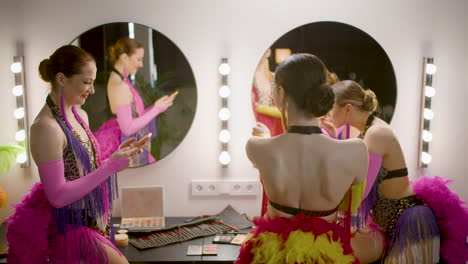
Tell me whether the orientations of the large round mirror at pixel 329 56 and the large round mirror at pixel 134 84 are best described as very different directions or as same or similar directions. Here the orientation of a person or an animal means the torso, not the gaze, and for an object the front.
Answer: same or similar directions

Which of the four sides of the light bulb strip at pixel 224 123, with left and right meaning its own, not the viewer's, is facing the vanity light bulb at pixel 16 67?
right

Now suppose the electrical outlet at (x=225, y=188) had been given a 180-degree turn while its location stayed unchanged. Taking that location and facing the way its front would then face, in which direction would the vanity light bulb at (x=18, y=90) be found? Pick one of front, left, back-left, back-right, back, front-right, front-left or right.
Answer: left

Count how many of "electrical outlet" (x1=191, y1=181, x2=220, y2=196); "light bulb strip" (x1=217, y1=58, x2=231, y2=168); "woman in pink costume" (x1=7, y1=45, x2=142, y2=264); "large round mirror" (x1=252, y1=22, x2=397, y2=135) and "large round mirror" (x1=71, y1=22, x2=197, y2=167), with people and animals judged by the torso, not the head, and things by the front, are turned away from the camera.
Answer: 0

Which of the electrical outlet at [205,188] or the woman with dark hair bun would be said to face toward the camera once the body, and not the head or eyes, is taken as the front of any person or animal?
the electrical outlet

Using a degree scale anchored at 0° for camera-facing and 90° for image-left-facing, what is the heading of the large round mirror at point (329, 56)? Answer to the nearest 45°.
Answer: approximately 0°

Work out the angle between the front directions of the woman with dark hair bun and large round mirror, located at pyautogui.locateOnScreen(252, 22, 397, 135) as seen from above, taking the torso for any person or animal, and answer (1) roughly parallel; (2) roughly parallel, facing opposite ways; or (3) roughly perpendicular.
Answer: roughly parallel, facing opposite ways

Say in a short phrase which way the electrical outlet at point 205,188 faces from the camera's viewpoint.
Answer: facing the viewer

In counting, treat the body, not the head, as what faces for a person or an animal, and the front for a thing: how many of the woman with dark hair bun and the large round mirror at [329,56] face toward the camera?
1

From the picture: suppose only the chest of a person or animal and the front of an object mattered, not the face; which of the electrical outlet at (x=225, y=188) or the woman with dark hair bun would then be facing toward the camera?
the electrical outlet

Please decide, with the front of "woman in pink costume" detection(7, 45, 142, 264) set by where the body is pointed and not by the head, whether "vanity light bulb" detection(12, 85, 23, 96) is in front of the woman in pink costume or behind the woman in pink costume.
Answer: behind

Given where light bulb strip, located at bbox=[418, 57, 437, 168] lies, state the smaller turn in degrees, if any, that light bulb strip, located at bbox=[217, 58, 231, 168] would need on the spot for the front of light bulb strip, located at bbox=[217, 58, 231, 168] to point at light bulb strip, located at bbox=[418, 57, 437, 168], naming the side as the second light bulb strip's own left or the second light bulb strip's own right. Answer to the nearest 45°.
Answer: approximately 90° to the second light bulb strip's own left

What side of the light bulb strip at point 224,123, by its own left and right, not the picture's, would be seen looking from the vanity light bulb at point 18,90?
right

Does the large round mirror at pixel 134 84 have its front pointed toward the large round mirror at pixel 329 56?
no

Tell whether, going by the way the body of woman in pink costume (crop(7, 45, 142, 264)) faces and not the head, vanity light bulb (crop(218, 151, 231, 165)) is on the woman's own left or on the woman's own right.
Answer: on the woman's own left

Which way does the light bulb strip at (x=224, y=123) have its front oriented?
toward the camera

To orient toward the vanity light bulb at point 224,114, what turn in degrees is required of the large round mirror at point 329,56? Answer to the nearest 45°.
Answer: approximately 90° to its right

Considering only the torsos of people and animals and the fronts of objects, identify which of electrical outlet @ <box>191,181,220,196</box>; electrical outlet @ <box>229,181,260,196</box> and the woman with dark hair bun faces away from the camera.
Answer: the woman with dark hair bun

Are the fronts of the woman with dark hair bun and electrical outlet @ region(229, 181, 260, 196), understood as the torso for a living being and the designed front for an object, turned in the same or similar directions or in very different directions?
very different directions

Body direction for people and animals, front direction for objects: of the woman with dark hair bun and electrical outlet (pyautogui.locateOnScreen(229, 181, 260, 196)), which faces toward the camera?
the electrical outlet
